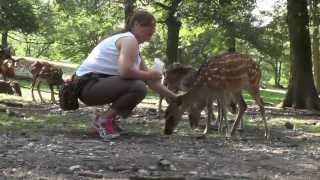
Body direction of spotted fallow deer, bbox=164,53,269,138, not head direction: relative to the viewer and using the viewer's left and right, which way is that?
facing to the left of the viewer

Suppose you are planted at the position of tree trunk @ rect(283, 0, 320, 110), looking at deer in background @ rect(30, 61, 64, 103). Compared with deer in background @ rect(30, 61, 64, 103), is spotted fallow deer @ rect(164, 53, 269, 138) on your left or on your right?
left

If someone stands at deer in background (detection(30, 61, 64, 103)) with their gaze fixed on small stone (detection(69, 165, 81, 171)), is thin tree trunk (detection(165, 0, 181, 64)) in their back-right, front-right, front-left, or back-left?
back-left

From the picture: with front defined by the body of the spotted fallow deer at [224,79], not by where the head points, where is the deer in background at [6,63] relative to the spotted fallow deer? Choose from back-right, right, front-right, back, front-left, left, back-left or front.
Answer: front-right

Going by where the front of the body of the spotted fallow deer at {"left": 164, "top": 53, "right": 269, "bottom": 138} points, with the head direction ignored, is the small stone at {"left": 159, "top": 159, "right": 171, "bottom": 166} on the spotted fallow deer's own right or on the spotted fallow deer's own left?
on the spotted fallow deer's own left
